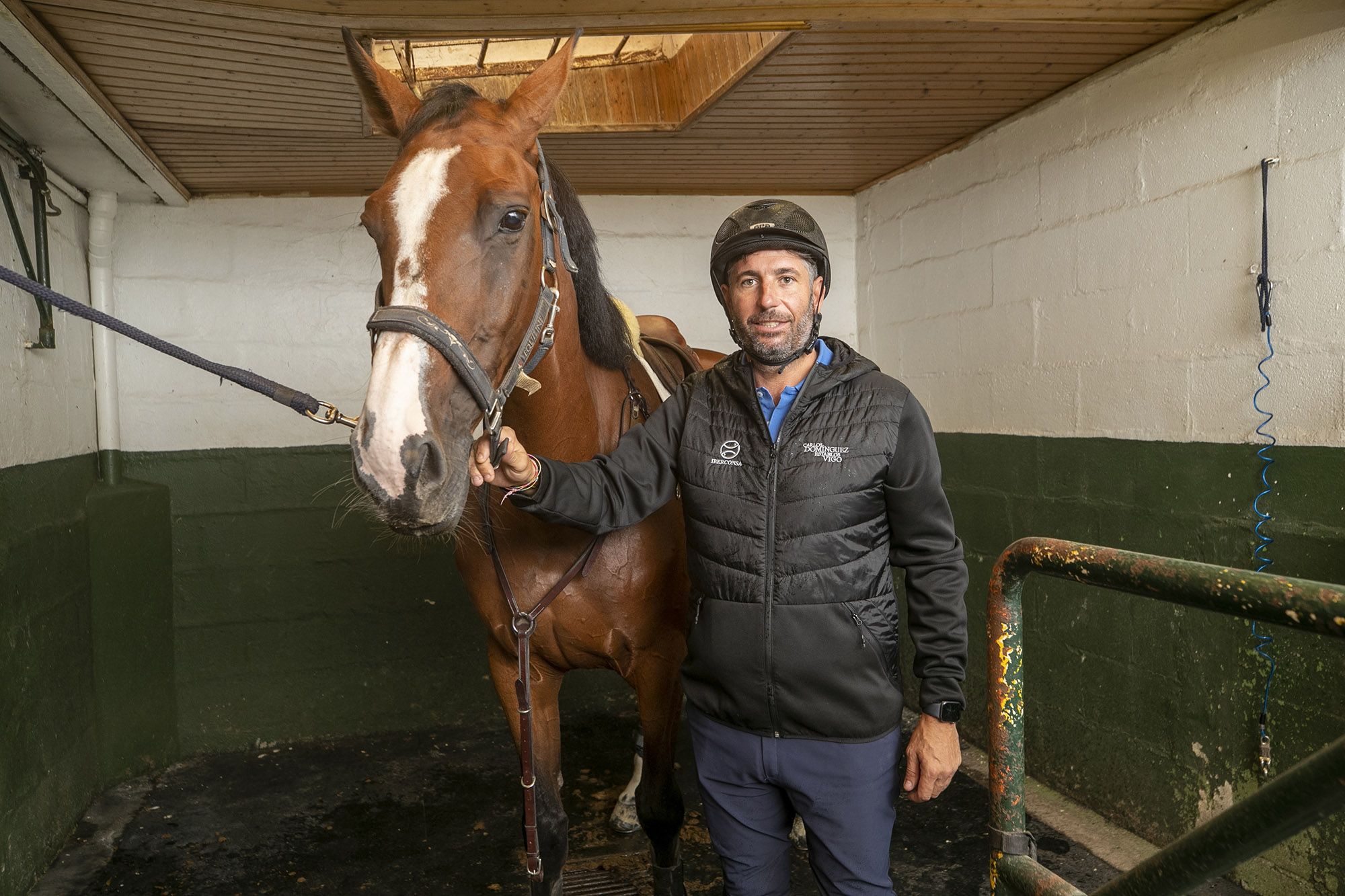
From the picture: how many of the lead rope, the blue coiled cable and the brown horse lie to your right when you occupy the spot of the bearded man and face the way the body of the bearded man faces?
2

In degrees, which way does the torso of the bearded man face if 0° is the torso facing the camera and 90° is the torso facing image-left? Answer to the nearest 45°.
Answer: approximately 0°

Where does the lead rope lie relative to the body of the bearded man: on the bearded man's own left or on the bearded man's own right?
on the bearded man's own right

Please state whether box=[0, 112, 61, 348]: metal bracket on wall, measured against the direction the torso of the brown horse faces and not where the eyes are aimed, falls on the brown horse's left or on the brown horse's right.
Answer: on the brown horse's right

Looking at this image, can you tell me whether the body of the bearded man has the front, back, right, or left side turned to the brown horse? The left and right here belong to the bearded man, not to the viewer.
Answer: right

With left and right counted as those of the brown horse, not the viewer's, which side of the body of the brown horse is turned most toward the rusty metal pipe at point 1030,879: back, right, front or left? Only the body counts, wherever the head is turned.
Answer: left
